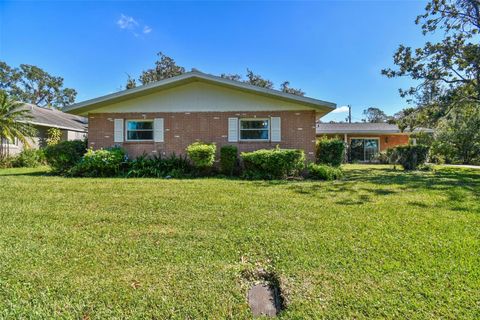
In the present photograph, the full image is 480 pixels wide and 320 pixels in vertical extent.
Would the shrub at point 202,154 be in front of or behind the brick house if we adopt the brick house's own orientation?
in front

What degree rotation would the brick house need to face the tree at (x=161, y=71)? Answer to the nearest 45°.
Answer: approximately 180°

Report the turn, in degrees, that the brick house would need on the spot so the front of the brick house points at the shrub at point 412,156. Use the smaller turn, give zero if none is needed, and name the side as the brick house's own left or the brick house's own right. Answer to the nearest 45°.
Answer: approximately 90° to the brick house's own left

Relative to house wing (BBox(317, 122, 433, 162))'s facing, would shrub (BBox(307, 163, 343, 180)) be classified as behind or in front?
in front

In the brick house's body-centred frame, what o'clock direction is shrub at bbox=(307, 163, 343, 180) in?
The shrub is roughly at 10 o'clock from the brick house.

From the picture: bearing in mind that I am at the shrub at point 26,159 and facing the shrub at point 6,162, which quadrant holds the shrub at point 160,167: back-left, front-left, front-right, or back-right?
back-left

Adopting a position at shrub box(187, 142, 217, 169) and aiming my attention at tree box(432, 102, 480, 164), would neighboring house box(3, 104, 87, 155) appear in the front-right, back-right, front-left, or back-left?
back-left

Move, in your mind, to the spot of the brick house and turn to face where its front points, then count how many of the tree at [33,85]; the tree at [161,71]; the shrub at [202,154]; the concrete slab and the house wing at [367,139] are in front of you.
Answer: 2

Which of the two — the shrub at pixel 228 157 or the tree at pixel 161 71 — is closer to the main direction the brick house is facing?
the shrub

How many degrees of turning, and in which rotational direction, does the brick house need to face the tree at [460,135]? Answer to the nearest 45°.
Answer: approximately 90° to its left

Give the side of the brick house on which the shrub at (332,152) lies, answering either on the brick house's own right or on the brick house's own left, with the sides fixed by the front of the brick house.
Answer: on the brick house's own left

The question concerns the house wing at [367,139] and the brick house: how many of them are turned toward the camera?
2

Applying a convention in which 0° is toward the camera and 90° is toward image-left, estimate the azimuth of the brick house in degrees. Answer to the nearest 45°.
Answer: approximately 0°

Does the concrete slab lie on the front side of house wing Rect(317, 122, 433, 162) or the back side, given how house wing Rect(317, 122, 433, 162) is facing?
on the front side
